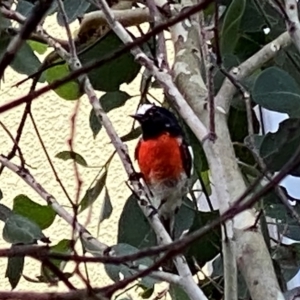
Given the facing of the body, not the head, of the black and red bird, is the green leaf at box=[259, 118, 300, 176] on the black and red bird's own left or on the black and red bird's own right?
on the black and red bird's own left

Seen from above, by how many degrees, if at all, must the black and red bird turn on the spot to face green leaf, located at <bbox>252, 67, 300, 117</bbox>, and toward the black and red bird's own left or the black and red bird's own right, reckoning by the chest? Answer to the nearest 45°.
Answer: approximately 45° to the black and red bird's own left
